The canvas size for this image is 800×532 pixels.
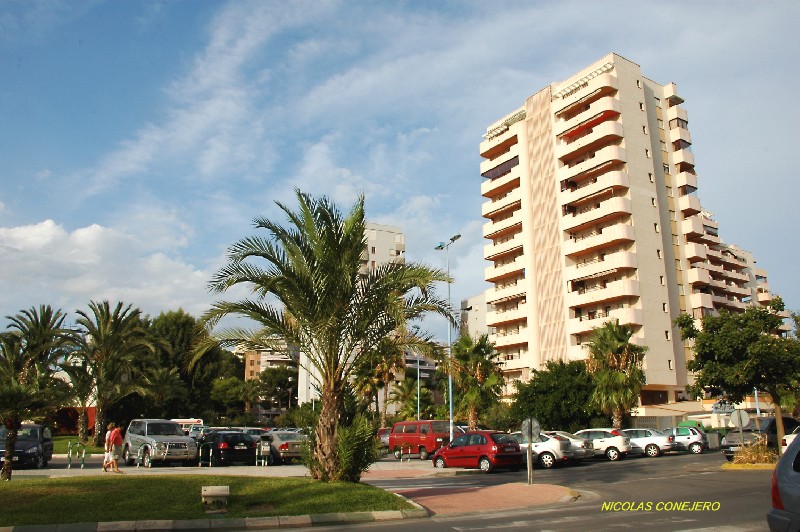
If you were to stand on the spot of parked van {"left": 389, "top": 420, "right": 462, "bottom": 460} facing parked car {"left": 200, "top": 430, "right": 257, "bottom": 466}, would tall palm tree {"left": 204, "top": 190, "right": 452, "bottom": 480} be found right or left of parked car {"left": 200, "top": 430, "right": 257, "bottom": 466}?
left

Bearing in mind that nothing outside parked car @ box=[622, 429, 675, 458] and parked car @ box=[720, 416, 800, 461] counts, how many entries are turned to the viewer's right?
0

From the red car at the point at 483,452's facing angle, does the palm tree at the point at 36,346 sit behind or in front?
in front

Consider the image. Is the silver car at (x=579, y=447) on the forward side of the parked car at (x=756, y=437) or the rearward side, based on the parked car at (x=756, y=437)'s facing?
on the forward side

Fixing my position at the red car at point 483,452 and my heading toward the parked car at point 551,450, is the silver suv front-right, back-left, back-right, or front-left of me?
back-left

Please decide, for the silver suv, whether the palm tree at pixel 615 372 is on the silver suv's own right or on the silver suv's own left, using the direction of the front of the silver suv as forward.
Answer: on the silver suv's own left
